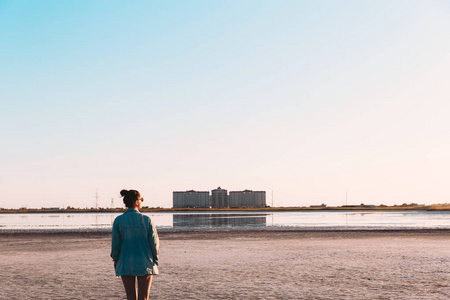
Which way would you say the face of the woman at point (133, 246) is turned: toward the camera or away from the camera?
away from the camera

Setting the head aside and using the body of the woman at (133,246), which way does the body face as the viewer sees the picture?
away from the camera
